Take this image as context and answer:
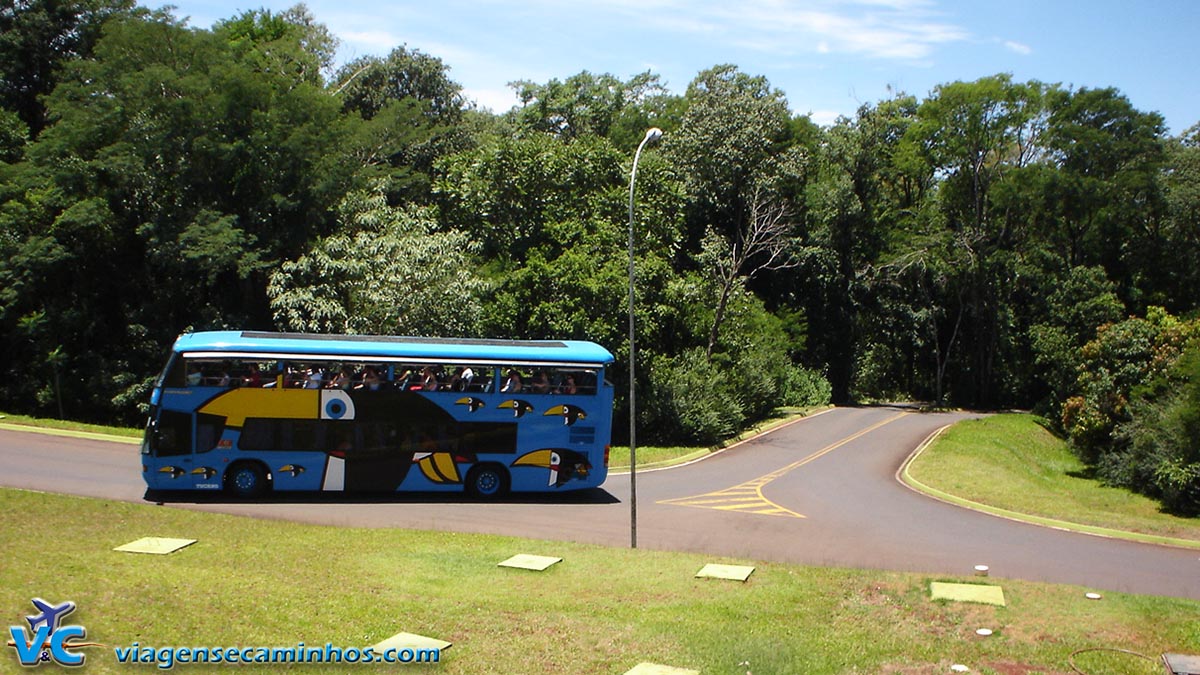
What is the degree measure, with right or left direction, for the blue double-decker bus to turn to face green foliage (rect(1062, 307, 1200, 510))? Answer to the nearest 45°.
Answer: approximately 180°

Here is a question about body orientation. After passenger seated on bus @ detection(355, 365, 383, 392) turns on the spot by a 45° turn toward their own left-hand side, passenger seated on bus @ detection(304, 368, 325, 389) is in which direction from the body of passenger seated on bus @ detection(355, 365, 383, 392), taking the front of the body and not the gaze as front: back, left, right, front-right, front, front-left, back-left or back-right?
front-right

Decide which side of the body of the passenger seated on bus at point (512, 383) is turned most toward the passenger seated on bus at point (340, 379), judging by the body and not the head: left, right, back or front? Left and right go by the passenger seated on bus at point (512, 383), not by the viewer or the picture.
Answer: front

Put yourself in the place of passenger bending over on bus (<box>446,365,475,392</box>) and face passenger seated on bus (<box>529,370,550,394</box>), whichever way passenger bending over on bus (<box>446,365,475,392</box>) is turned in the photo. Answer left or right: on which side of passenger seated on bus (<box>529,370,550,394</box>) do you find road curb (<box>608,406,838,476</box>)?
left

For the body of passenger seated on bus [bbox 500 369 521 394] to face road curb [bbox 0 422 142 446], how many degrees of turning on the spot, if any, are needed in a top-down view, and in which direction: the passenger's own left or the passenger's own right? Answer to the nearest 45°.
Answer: approximately 45° to the passenger's own right

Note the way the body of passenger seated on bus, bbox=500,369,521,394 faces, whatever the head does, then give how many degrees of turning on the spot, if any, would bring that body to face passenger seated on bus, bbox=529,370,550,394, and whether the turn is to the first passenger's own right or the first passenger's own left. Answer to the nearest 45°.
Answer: approximately 180°

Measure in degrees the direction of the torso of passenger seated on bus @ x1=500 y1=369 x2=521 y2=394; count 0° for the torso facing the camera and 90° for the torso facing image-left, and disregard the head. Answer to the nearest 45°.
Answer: approximately 90°

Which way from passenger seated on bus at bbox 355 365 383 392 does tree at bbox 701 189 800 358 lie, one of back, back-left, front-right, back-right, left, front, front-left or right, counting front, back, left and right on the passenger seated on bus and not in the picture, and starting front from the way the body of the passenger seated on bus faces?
back-right

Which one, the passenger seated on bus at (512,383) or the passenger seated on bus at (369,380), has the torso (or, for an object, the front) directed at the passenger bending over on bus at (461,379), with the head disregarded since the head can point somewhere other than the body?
the passenger seated on bus at (512,383)

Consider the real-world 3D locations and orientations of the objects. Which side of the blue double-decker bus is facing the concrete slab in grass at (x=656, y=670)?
left

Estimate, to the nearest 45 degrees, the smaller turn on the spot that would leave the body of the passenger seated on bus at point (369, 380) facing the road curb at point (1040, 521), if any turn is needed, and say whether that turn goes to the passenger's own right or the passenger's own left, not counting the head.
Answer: approximately 180°

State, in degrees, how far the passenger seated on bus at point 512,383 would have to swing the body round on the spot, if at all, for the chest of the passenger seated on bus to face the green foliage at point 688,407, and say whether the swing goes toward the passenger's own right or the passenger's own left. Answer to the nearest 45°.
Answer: approximately 135° to the passenger's own right

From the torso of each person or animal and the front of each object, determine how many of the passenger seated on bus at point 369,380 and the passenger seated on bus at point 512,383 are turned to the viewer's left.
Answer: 2

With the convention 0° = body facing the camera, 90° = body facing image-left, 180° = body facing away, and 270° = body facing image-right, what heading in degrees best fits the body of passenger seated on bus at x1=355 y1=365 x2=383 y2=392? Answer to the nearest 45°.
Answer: approximately 90°

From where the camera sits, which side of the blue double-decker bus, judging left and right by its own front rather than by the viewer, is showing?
left

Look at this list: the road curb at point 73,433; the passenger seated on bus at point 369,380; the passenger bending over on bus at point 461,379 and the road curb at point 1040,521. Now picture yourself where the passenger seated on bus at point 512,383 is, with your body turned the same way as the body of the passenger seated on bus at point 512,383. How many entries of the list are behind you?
1

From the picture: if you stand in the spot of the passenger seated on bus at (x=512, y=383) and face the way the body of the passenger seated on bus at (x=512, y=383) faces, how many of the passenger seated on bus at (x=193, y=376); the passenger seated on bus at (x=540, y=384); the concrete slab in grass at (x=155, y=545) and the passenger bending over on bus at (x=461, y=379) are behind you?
1
